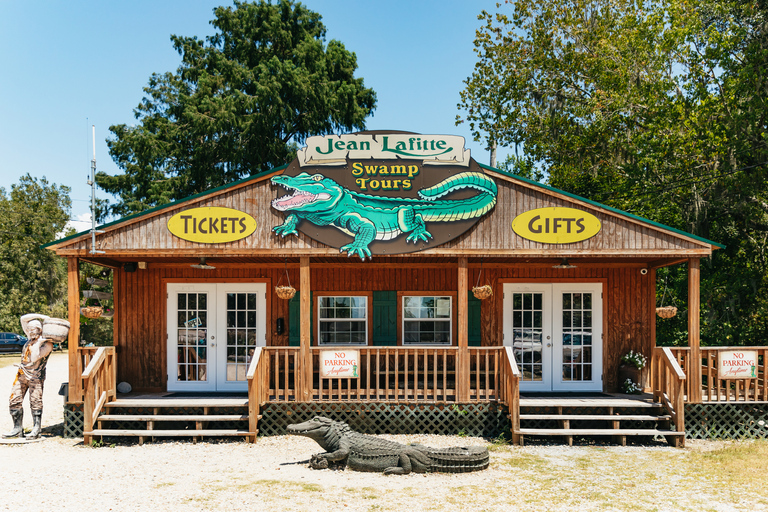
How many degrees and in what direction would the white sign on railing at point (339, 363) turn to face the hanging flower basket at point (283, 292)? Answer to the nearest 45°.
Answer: approximately 135° to its right

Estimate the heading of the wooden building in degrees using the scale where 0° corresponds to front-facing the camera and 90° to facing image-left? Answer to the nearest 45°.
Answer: approximately 0°

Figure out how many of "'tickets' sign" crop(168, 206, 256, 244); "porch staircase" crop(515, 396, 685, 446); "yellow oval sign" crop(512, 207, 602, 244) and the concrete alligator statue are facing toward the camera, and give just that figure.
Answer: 3

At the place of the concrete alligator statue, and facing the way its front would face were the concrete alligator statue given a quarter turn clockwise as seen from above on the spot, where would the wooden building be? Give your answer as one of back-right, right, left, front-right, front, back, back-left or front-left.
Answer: front

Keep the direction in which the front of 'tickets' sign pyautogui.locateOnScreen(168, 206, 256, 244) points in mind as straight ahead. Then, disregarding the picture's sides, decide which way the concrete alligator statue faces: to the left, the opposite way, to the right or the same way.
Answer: to the right

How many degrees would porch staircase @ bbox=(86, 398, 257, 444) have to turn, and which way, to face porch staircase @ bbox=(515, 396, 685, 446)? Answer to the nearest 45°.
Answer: approximately 90° to its left

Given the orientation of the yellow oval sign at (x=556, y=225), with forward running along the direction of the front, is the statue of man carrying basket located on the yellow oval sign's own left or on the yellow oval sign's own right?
on the yellow oval sign's own right

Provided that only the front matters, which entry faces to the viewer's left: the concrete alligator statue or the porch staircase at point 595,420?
the concrete alligator statue

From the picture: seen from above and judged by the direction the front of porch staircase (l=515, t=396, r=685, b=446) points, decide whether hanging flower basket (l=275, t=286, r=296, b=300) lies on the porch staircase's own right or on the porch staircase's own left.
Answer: on the porch staircase's own right

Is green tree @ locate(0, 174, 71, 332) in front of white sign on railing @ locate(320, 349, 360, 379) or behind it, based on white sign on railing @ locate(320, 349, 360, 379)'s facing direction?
behind

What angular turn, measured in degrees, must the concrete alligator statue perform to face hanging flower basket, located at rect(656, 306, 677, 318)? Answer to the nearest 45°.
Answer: approximately 135° to its right

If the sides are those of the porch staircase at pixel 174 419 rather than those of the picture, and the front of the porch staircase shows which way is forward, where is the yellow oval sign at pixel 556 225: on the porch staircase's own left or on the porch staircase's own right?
on the porch staircase's own left
